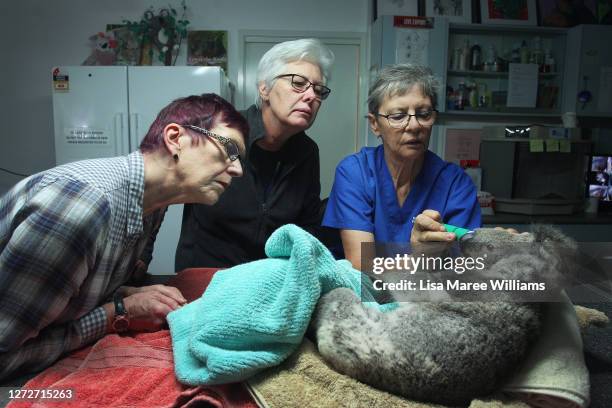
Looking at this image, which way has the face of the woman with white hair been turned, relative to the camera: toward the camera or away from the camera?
toward the camera

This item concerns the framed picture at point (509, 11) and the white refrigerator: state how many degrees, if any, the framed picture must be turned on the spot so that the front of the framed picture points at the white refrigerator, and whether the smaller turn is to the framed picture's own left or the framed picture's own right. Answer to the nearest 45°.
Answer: approximately 45° to the framed picture's own right

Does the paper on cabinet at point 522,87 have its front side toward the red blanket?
yes

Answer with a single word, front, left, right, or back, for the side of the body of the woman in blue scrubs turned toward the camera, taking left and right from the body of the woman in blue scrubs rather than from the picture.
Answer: front

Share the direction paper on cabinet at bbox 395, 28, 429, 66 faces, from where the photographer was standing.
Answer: facing the viewer

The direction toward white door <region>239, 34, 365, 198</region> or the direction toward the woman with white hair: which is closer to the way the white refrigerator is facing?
the woman with white hair

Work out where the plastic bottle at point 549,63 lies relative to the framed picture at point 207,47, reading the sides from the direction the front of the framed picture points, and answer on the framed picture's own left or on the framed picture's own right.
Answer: on the framed picture's own left

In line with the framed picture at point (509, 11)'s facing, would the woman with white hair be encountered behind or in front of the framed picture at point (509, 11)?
in front

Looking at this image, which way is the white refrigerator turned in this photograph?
toward the camera
